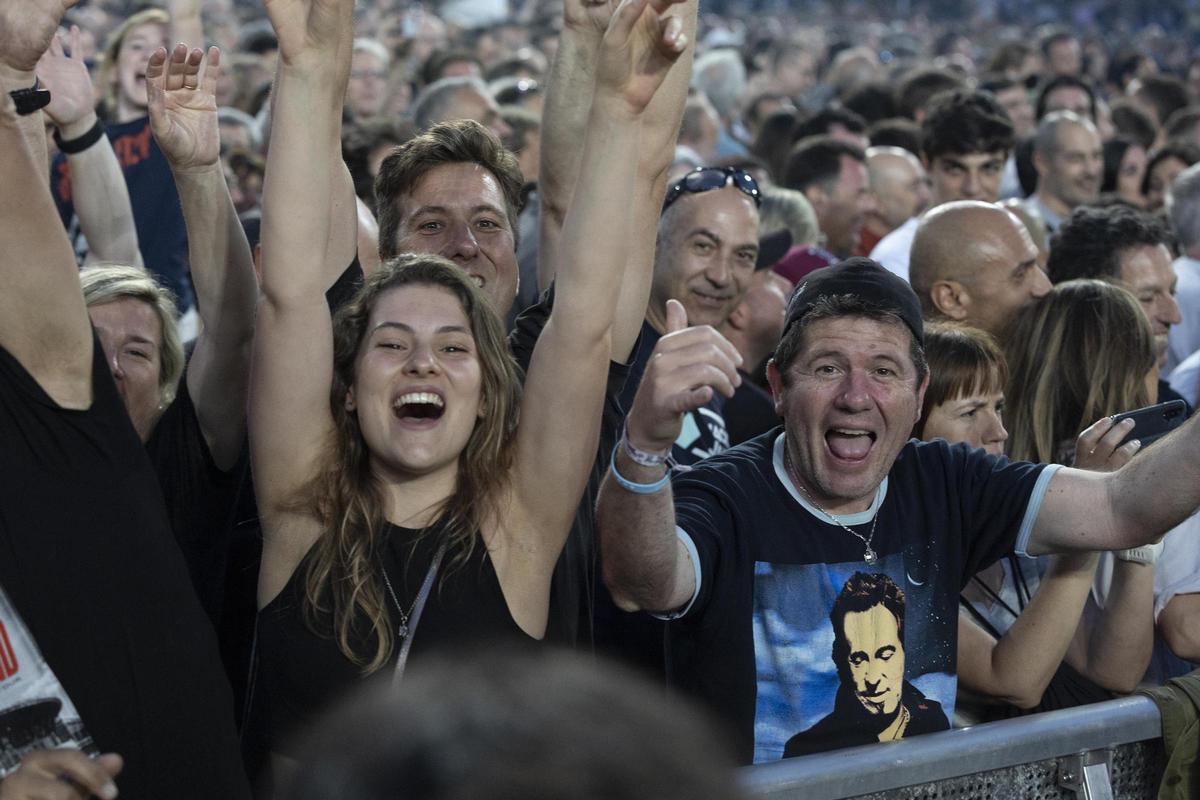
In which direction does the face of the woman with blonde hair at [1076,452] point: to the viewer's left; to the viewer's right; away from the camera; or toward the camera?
away from the camera

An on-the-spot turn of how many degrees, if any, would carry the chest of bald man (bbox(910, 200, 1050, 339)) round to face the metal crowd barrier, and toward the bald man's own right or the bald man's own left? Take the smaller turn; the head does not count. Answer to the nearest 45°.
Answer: approximately 90° to the bald man's own right

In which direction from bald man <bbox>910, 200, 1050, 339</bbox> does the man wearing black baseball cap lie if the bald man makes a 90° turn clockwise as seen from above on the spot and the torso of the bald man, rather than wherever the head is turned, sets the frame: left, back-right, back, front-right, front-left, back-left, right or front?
front

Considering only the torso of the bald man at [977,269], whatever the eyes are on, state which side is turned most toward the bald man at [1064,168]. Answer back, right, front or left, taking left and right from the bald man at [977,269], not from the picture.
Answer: left

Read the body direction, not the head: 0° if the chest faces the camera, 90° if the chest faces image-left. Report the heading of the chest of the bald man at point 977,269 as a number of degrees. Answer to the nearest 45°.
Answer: approximately 270°

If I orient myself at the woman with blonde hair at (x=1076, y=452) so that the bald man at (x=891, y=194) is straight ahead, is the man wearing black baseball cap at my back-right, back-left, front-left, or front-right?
back-left

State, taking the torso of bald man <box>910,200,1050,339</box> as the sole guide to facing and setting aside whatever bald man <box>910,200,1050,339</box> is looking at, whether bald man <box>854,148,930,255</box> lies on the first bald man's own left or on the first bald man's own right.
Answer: on the first bald man's own left
